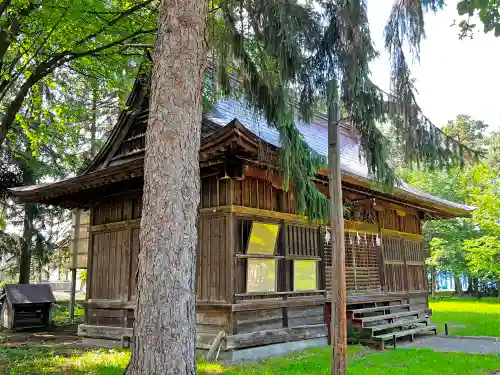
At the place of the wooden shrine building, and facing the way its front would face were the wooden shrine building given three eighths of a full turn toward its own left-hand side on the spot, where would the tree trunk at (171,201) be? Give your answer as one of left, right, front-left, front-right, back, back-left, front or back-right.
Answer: back

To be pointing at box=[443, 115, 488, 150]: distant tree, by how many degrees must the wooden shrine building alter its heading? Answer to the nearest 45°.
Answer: approximately 90° to its left

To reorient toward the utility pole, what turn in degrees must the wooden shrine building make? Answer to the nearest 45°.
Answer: approximately 45° to its right

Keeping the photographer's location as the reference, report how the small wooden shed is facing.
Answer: facing the viewer and to the right of the viewer

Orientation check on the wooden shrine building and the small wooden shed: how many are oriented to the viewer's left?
0

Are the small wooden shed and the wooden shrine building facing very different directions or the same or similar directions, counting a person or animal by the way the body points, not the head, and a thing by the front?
same or similar directions
